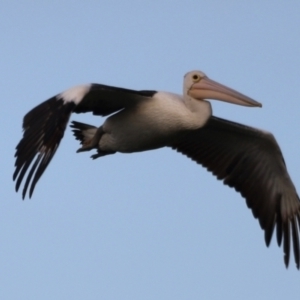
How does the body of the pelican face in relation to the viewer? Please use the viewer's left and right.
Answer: facing the viewer and to the right of the viewer
